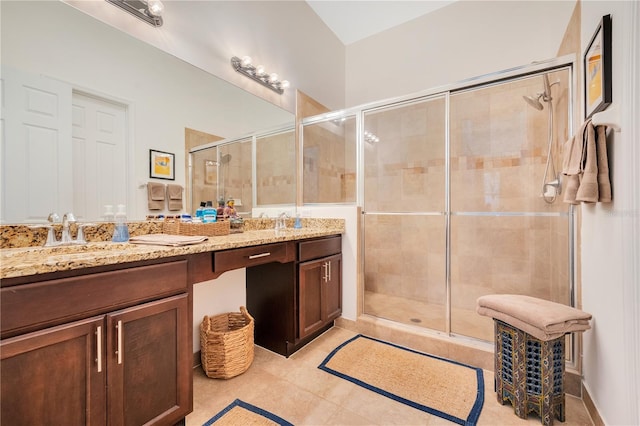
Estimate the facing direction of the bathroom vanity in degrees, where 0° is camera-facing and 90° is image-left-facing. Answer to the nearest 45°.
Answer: approximately 315°

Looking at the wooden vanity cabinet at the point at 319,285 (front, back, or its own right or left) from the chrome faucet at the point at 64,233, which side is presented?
right

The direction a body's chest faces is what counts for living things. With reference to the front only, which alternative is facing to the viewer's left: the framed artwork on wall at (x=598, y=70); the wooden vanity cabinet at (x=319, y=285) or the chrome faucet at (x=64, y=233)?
the framed artwork on wall

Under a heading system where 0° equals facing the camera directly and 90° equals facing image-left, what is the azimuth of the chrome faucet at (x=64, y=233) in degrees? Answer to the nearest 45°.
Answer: approximately 315°

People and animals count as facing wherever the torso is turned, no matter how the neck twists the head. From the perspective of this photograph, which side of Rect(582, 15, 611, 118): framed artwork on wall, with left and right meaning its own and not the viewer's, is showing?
left
